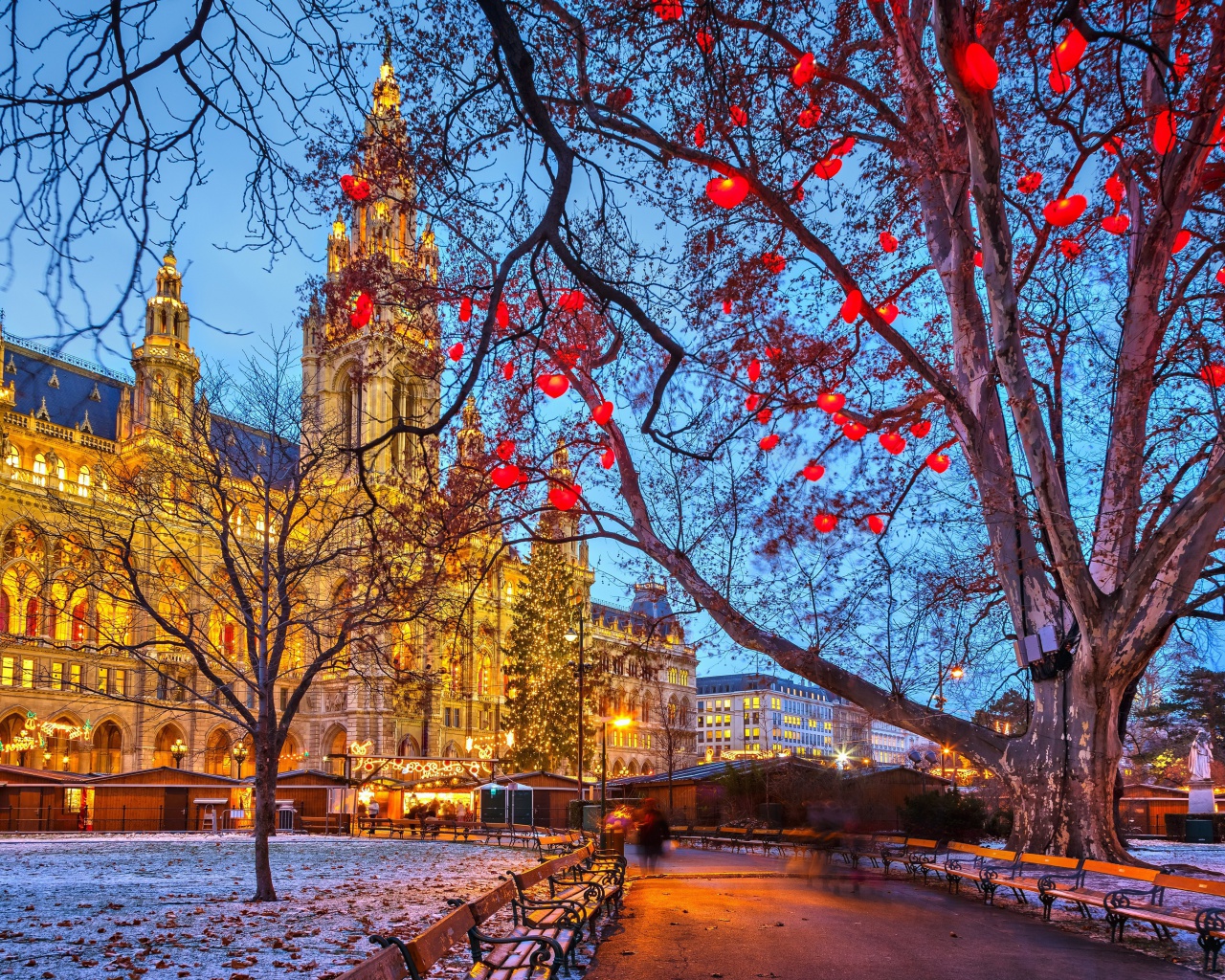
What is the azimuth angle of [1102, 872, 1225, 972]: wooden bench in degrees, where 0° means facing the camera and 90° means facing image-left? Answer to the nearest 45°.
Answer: approximately 45°

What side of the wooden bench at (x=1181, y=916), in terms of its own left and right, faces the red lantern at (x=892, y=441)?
right

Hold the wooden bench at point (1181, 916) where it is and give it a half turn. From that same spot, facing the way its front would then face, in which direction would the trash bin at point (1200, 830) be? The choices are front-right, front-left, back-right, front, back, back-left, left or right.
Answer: front-left

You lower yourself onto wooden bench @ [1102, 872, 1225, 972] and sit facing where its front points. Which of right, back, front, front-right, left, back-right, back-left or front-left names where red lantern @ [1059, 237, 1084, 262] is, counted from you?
back-right

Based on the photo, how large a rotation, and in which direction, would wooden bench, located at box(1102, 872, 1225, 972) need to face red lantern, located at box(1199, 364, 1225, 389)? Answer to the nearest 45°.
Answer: approximately 135° to its right
